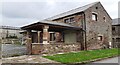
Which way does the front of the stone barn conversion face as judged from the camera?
facing the viewer and to the left of the viewer
